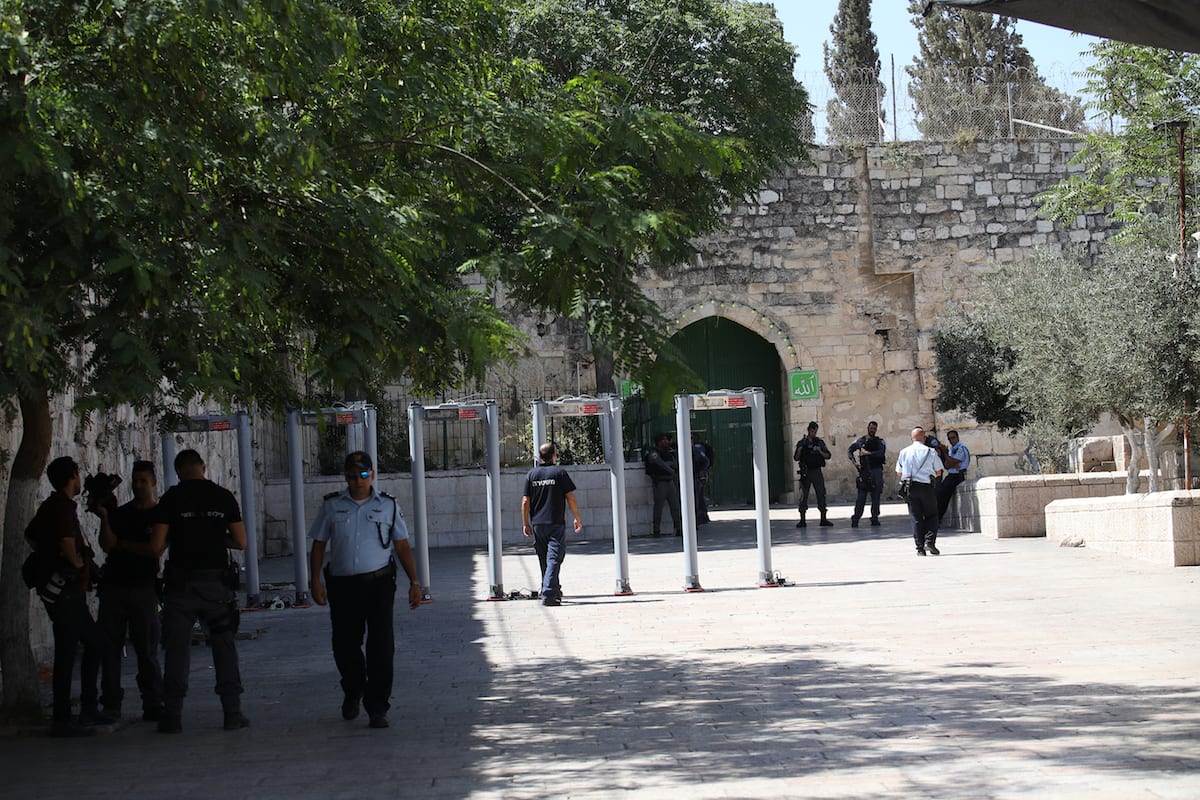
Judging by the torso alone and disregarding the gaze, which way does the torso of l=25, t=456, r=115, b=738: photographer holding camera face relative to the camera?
to the viewer's right

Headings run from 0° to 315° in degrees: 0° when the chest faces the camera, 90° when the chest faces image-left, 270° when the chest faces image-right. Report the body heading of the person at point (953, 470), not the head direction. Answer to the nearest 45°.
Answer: approximately 45°

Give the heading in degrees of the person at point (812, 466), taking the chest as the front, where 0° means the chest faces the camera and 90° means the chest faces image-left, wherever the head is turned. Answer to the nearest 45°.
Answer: approximately 0°

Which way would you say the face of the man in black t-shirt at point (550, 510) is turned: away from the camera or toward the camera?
away from the camera

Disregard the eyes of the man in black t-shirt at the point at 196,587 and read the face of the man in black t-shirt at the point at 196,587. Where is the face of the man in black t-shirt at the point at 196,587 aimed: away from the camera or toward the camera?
away from the camera

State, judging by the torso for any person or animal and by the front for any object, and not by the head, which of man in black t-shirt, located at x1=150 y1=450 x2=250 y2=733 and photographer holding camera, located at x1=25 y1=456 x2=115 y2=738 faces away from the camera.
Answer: the man in black t-shirt
